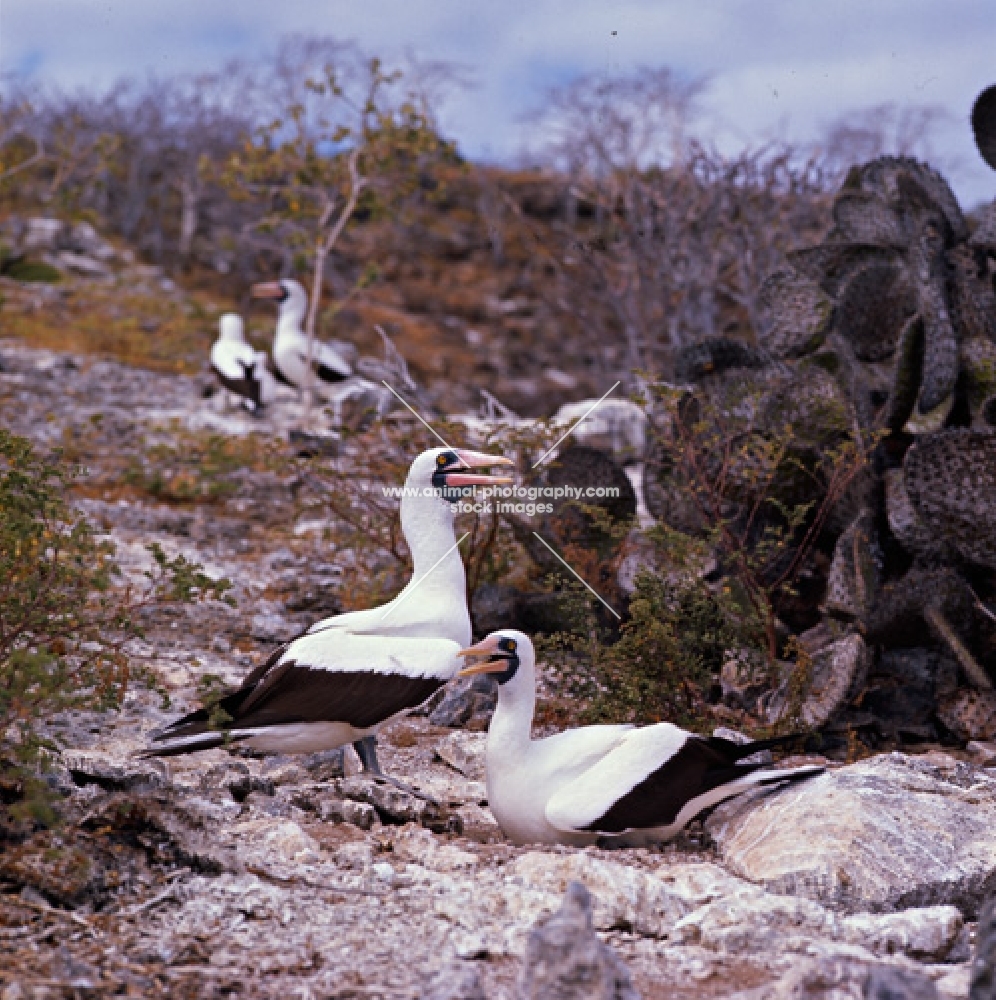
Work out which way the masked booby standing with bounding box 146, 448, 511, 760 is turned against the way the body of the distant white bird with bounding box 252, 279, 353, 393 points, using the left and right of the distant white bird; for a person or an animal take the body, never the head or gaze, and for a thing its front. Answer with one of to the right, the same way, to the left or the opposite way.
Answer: the opposite way

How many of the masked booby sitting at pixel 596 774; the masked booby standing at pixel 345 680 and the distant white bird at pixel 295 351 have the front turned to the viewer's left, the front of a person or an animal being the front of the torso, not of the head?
2

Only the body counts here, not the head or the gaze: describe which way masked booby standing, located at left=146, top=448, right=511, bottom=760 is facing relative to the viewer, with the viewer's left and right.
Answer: facing to the right of the viewer

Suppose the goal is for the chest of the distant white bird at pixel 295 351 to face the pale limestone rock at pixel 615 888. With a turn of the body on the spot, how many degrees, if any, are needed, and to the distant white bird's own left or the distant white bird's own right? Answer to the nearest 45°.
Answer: approximately 90° to the distant white bird's own left

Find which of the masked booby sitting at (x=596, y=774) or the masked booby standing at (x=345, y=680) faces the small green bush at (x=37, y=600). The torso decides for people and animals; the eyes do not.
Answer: the masked booby sitting

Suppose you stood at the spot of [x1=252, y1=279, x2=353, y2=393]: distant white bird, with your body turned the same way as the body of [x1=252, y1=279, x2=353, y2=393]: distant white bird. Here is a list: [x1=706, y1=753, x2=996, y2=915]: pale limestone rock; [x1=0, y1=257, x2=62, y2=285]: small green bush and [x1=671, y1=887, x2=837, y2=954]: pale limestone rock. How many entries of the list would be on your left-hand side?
2

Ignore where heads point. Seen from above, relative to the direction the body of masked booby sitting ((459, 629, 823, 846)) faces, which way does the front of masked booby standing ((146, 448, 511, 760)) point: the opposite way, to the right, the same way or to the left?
the opposite way

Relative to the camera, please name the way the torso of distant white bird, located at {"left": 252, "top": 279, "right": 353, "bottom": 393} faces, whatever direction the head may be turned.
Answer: to the viewer's left

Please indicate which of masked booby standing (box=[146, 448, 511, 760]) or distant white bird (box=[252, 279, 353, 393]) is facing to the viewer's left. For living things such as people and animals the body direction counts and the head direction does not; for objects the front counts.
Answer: the distant white bird

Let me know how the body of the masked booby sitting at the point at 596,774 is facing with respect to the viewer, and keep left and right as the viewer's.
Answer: facing to the left of the viewer

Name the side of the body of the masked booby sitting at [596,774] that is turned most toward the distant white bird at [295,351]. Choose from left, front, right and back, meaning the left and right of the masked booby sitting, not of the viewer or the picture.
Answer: right

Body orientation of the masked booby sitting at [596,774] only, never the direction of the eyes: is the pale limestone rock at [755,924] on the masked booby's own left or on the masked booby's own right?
on the masked booby's own left

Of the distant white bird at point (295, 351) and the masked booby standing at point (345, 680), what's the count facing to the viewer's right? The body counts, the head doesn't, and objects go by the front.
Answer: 1

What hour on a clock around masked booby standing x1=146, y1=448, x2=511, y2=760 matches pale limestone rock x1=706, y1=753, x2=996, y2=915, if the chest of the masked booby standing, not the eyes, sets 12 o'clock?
The pale limestone rock is roughly at 1 o'clock from the masked booby standing.
